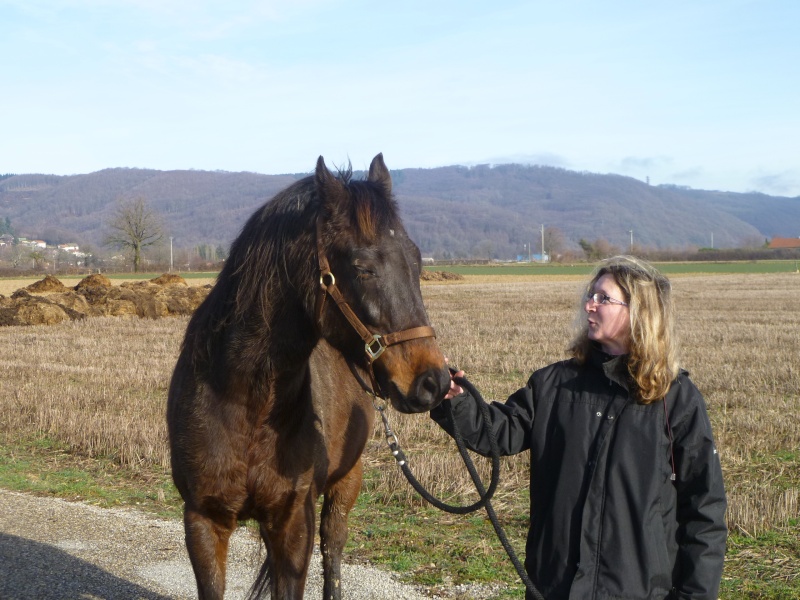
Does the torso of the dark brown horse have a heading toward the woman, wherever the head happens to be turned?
no

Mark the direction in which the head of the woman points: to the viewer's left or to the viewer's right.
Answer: to the viewer's left

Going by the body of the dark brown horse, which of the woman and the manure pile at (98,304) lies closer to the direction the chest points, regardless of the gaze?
the woman

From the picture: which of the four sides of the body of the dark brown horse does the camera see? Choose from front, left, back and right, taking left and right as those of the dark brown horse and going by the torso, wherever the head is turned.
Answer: front

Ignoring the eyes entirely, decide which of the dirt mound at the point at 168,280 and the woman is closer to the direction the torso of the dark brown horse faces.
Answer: the woman

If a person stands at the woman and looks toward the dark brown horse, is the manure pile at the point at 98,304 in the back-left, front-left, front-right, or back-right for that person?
front-right

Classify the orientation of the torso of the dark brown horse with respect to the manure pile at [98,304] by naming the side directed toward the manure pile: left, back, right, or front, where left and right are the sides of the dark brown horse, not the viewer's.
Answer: back

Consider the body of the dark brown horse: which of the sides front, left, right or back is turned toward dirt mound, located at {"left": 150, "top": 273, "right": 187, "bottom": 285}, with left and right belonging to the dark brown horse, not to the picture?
back

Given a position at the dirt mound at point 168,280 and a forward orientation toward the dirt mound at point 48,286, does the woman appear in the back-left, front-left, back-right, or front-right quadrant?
back-left

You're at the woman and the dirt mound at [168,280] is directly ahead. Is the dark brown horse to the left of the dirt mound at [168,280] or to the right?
left

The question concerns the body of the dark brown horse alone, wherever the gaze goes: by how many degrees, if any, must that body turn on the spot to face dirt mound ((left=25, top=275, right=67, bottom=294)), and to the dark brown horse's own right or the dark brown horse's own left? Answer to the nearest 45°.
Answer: approximately 180°
